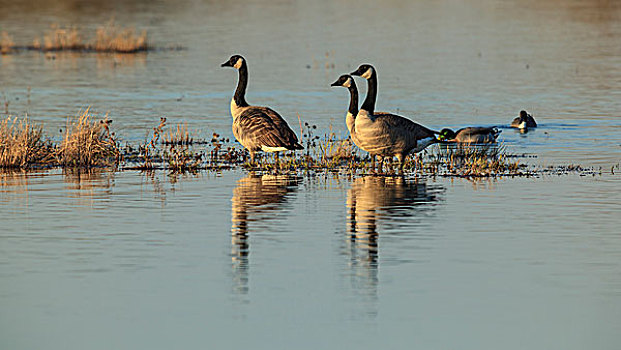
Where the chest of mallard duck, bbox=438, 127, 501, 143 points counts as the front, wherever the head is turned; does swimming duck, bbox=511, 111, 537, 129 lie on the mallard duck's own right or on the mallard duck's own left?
on the mallard duck's own right

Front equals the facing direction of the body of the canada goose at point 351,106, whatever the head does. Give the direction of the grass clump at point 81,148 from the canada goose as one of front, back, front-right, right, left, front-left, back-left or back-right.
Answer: front

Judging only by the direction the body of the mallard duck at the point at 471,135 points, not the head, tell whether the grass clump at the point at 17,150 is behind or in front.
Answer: in front

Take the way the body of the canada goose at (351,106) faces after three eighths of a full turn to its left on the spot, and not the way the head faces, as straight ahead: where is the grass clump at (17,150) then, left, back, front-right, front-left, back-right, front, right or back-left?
back-right

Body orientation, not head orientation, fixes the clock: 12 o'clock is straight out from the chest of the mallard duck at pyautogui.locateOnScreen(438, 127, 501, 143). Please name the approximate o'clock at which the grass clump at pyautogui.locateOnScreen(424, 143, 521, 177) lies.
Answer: The grass clump is roughly at 9 o'clock from the mallard duck.

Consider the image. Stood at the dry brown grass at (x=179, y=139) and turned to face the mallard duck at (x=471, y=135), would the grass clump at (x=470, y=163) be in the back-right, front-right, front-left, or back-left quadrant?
front-right

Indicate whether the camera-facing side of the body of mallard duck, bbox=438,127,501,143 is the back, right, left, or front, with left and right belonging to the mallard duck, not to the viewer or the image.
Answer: left

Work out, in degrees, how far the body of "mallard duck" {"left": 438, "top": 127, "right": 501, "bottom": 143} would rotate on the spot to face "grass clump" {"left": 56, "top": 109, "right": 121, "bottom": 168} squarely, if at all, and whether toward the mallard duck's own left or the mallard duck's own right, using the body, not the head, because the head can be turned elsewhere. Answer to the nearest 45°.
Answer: approximately 45° to the mallard duck's own left

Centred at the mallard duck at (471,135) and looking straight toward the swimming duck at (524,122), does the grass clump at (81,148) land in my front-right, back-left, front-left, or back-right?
back-left

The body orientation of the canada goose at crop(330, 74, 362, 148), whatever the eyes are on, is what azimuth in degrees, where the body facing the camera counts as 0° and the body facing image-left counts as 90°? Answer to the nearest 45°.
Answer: approximately 90°

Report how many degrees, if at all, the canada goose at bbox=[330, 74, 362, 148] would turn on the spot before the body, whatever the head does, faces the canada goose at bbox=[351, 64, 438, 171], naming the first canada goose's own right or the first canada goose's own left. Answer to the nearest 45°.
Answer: approximately 135° to the first canada goose's own left

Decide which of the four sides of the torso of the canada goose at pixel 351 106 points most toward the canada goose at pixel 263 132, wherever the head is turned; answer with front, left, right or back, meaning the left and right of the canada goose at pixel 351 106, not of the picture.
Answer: front
